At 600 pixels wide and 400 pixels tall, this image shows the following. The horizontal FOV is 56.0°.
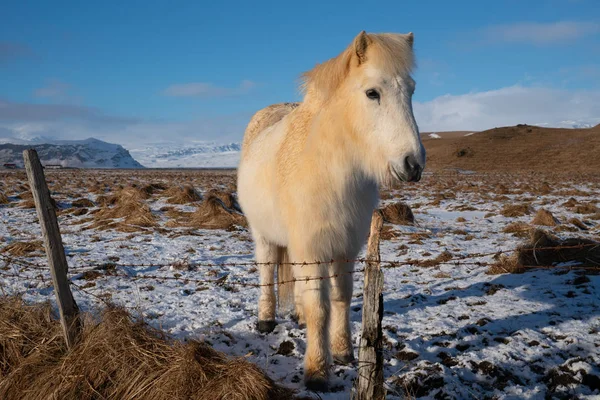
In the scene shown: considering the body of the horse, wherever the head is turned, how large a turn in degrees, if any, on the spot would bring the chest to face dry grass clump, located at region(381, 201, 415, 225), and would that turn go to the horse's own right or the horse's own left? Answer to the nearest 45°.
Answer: approximately 135° to the horse's own left

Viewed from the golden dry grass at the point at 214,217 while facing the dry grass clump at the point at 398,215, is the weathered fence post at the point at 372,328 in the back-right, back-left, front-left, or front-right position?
front-right

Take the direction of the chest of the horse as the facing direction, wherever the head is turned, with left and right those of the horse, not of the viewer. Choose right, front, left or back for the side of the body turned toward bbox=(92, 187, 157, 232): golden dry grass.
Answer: back

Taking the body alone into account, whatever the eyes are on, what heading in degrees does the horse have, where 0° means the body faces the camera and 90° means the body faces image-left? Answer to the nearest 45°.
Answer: approximately 315°

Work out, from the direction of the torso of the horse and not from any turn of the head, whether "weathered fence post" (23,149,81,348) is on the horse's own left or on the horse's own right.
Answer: on the horse's own right

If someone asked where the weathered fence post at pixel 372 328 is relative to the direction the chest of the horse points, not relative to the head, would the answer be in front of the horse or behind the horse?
in front

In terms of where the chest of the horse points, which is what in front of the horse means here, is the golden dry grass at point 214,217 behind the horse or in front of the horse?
behind
